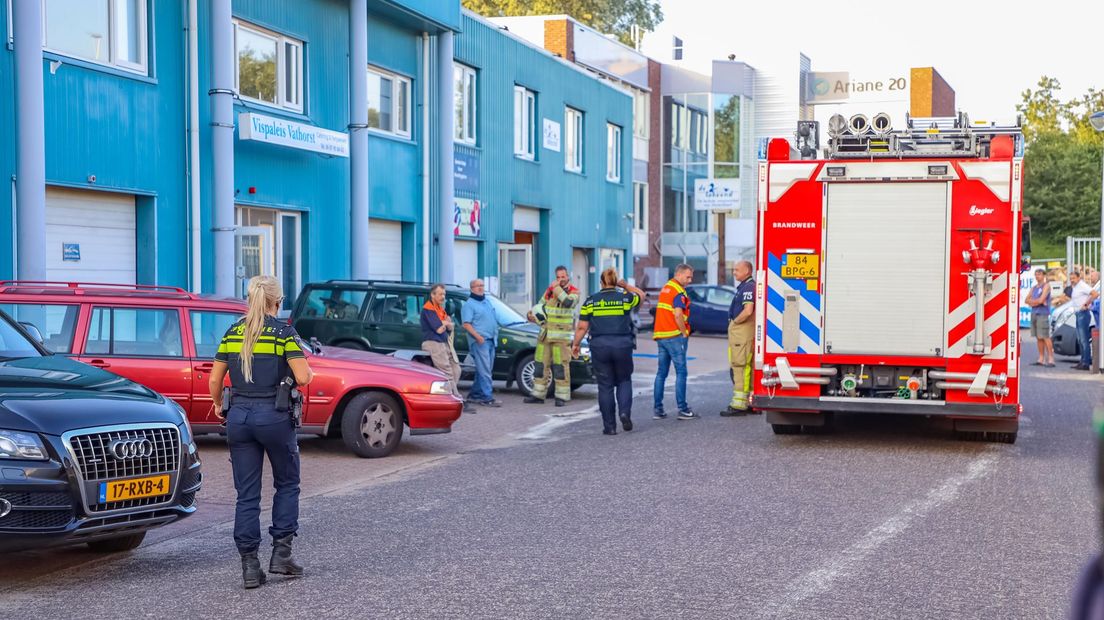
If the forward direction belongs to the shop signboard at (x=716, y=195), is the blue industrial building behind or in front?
in front

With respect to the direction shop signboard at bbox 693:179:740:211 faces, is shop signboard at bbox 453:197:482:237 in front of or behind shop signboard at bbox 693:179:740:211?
in front

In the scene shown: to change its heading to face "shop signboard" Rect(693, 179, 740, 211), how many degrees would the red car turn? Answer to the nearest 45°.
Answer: approximately 45° to its left

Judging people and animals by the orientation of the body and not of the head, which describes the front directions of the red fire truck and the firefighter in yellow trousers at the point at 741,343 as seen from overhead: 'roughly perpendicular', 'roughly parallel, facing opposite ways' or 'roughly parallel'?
roughly perpendicular

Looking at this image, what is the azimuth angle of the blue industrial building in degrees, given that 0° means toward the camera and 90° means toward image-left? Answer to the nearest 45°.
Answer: approximately 315°

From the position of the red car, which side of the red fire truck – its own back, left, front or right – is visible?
left

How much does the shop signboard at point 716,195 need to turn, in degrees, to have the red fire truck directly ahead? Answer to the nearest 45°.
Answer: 0° — it already faces it

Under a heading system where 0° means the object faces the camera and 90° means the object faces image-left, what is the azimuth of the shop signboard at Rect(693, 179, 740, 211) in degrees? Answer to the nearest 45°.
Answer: approximately 0°

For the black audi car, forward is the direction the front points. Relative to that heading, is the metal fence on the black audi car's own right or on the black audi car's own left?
on the black audi car's own left

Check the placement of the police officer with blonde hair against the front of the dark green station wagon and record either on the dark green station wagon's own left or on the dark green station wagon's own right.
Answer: on the dark green station wagon's own right

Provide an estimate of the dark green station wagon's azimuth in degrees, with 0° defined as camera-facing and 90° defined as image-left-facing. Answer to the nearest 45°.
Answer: approximately 315°

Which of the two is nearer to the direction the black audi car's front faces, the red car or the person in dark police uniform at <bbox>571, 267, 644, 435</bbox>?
the person in dark police uniform

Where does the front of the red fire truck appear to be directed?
away from the camera
